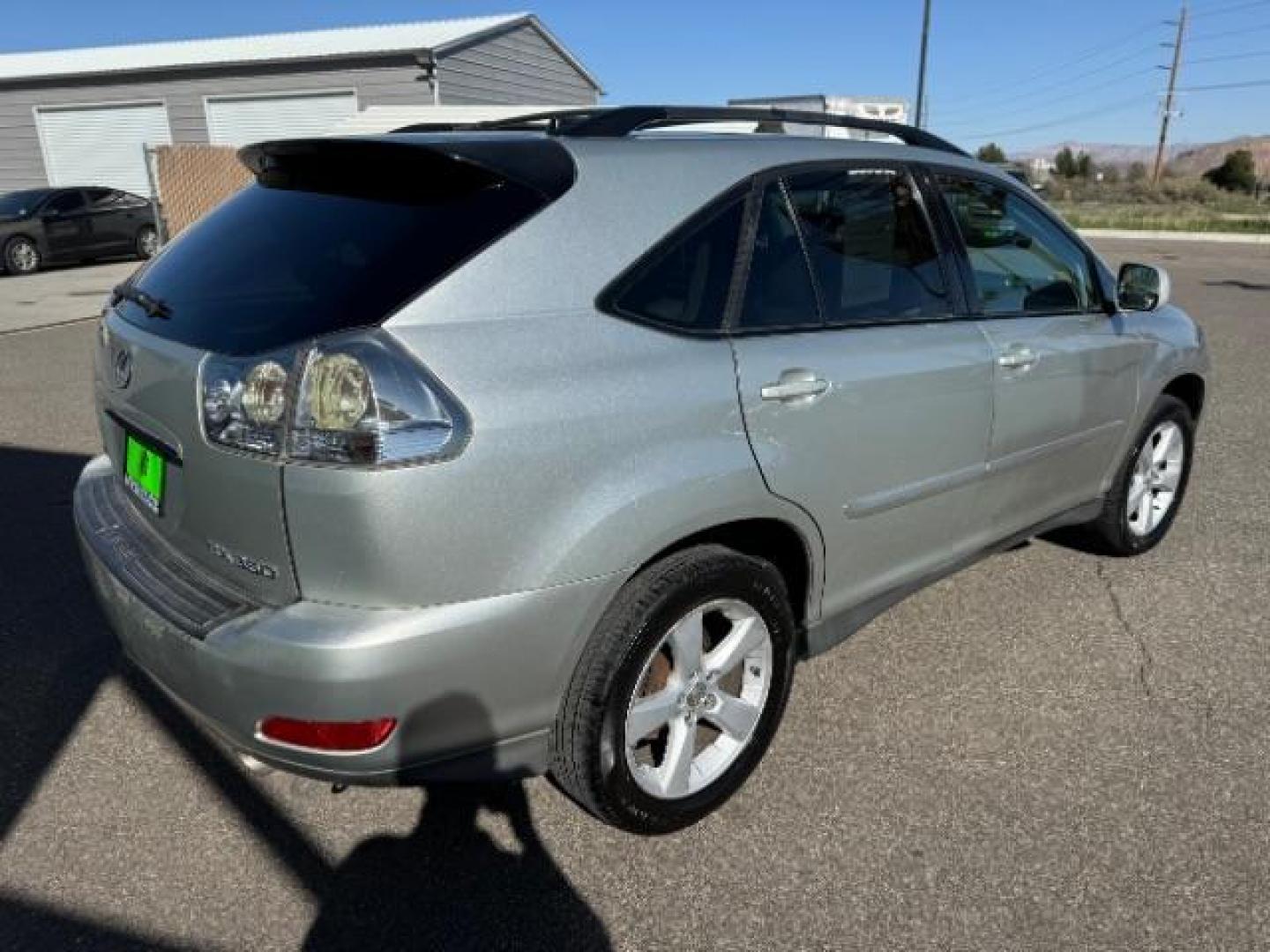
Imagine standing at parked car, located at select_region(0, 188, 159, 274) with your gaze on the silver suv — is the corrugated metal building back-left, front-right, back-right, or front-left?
back-left

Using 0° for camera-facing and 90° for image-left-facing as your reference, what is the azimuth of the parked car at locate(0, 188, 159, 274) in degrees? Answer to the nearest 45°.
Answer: approximately 45°

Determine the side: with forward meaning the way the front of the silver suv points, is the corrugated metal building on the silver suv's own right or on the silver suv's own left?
on the silver suv's own left

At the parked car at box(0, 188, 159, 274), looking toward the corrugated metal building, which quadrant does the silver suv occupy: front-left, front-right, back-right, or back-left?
back-right

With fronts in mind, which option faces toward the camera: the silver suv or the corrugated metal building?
the corrugated metal building

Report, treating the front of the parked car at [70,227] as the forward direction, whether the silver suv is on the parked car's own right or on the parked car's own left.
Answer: on the parked car's own left

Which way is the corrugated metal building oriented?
toward the camera

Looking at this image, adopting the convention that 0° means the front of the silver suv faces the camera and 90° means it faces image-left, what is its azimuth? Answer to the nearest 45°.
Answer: approximately 225°

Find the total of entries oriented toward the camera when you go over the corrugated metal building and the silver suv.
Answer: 1

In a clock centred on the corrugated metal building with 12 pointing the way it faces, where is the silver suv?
The silver suv is roughly at 12 o'clock from the corrugated metal building.

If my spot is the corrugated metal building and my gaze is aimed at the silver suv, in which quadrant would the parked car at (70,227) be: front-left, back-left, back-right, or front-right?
front-right

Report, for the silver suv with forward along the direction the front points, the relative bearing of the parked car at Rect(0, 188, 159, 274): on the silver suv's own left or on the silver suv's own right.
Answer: on the silver suv's own left
